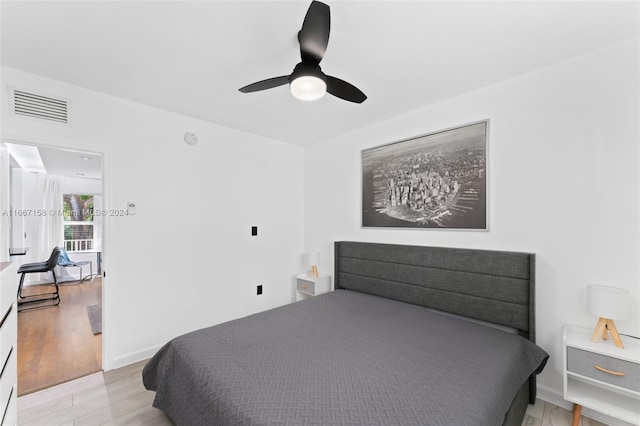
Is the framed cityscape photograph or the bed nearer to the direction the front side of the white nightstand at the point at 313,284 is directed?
the bed

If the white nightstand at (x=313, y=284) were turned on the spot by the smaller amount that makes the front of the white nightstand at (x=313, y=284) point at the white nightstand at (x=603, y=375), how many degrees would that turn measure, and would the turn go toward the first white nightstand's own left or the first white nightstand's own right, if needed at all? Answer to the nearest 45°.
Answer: approximately 90° to the first white nightstand's own left

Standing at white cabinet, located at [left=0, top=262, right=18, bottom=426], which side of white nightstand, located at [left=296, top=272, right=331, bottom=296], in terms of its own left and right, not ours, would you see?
front

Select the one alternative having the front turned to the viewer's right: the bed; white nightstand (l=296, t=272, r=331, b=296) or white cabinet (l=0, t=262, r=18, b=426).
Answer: the white cabinet

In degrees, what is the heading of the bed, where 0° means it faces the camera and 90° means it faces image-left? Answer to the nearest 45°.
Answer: approximately 45°

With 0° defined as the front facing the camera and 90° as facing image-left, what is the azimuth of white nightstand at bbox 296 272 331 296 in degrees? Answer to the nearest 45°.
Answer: approximately 45°

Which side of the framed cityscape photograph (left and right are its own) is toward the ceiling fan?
front

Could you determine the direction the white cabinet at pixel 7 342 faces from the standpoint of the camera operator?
facing to the right of the viewer

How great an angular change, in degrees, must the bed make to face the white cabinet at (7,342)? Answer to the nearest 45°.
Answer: approximately 45° to its right

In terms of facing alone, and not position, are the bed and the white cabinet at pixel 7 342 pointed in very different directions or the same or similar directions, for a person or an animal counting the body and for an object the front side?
very different directions

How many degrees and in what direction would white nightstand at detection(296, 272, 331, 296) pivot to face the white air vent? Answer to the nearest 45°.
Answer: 0° — it already faces it

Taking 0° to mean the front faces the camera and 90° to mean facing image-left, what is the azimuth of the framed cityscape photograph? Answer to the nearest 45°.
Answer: approximately 45°

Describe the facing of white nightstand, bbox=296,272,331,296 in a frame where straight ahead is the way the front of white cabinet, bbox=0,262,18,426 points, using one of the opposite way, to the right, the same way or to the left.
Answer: the opposite way
